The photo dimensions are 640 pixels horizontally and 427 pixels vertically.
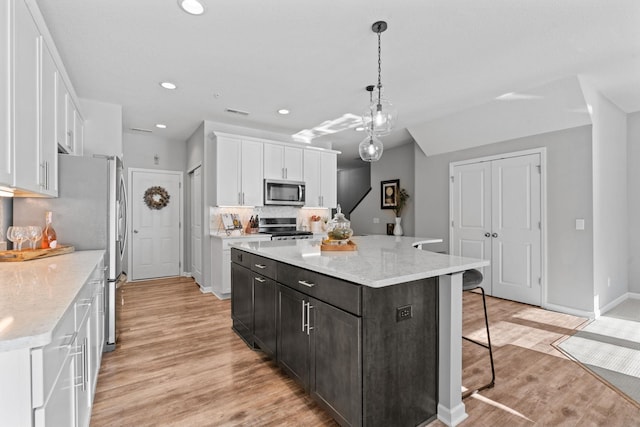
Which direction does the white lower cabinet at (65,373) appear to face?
to the viewer's right

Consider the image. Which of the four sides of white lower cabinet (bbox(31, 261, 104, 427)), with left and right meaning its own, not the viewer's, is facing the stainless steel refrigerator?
left

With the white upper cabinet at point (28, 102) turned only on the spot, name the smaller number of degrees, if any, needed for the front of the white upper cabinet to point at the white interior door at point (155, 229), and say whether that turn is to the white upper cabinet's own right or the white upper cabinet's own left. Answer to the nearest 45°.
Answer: approximately 45° to the white upper cabinet's own left

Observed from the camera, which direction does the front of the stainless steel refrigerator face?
facing to the right of the viewer

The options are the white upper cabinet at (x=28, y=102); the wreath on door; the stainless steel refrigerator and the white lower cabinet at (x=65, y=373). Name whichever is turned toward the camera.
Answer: the wreath on door

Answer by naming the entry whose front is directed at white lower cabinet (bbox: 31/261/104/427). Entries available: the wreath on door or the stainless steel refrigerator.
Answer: the wreath on door

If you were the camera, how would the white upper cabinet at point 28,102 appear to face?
facing to the right of the viewer

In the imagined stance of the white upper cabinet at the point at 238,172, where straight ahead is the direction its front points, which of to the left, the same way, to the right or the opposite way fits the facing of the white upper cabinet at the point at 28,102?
to the left

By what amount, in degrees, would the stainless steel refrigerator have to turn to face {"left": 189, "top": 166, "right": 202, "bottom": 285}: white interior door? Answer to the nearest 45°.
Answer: approximately 45° to its left

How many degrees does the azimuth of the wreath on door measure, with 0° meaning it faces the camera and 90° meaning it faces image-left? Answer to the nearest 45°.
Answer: approximately 0°

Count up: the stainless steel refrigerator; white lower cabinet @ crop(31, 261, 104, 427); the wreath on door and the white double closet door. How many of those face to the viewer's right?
2
